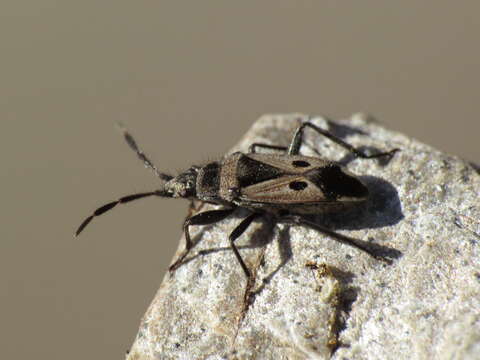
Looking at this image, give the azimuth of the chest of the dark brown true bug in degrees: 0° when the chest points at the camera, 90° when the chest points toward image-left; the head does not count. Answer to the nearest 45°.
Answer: approximately 90°
